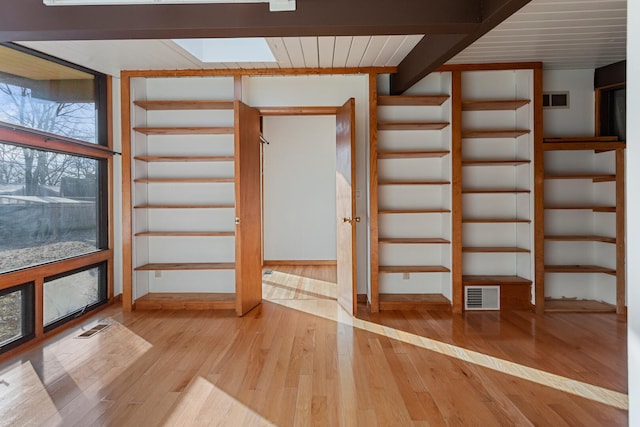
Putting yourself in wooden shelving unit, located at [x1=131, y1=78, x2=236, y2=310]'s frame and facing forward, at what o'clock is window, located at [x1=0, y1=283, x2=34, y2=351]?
The window is roughly at 2 o'clock from the wooden shelving unit.

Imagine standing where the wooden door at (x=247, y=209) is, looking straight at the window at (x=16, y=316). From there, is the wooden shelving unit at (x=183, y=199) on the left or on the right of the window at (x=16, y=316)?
right

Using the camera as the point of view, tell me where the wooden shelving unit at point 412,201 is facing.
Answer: facing the viewer

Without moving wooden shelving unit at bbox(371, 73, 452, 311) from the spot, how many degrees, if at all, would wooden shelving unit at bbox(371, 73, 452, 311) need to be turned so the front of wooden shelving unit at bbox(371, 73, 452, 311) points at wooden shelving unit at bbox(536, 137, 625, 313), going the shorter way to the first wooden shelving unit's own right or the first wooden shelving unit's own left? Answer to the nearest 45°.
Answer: approximately 90° to the first wooden shelving unit's own left

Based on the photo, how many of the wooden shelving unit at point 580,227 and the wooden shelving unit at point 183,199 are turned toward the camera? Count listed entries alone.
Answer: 2

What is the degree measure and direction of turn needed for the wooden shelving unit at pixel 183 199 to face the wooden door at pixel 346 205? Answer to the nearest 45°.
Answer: approximately 45° to its left

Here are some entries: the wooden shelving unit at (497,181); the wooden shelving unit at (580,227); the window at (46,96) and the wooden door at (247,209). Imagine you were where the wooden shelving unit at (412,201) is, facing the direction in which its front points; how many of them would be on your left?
2

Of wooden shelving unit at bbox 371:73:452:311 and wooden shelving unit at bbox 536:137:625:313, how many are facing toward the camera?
2

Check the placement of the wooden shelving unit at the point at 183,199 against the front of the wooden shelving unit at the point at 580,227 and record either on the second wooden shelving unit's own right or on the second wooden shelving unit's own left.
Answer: on the second wooden shelving unit's own right

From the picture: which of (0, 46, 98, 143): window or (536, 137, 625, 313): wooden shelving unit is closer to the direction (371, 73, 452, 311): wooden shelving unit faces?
the window

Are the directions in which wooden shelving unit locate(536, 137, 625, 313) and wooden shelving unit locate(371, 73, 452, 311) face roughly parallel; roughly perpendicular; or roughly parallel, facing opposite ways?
roughly parallel

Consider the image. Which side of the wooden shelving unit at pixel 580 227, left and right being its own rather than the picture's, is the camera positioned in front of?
front

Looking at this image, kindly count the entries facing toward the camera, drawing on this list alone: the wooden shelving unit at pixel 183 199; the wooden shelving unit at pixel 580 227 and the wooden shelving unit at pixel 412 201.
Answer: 3

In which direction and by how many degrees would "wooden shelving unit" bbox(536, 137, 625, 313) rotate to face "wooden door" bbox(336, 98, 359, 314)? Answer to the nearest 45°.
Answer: approximately 45° to its right

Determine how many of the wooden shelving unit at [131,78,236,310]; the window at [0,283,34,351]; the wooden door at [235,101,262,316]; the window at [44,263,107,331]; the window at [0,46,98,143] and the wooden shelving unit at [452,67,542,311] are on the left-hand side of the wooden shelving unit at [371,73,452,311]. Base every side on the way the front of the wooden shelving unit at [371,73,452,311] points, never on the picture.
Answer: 1
